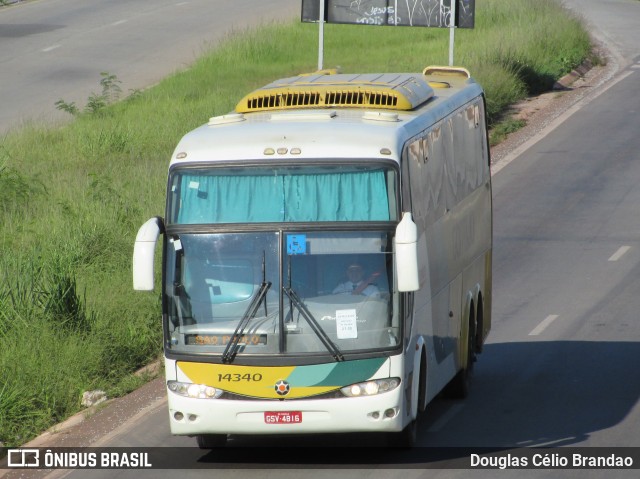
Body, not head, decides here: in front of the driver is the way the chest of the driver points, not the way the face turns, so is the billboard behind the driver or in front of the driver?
behind

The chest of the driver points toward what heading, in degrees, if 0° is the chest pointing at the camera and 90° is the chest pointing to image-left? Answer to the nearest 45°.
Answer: approximately 0°

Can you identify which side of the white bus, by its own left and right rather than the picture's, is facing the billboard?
back

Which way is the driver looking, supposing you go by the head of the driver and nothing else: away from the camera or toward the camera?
toward the camera

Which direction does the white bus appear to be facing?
toward the camera
